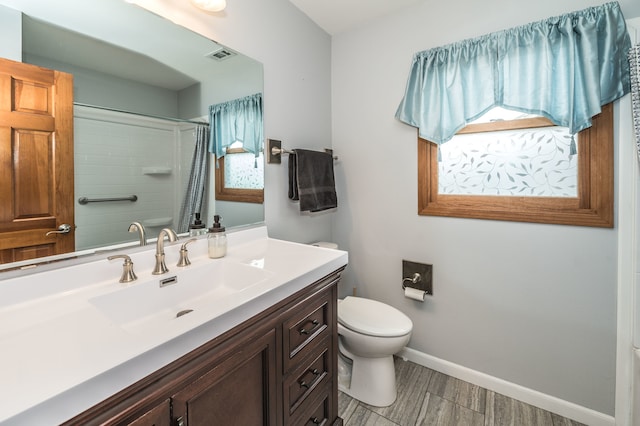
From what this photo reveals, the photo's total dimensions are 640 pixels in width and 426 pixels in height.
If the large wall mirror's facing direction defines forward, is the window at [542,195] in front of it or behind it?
in front

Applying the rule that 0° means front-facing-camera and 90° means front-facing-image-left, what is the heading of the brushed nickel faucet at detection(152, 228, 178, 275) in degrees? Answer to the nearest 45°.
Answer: approximately 315°

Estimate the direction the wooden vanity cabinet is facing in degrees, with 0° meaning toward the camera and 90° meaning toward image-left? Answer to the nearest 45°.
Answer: approximately 315°

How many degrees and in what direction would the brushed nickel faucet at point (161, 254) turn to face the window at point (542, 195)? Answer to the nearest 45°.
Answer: approximately 45° to its left

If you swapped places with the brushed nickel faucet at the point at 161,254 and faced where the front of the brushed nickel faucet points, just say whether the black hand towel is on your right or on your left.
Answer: on your left

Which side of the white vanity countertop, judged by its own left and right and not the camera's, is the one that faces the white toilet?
left

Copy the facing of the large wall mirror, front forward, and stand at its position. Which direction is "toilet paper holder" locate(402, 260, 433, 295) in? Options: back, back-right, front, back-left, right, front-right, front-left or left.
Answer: front-left

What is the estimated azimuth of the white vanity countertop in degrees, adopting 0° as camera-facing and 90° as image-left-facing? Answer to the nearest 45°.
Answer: approximately 315°
